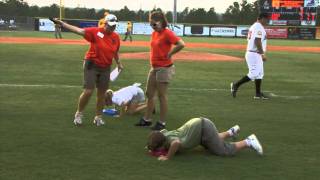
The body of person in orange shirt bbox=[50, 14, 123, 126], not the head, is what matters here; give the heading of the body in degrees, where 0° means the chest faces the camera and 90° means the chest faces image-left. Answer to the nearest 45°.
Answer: approximately 315°

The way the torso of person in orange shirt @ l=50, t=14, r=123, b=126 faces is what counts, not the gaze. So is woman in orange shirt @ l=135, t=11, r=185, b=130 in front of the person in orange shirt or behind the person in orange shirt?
in front

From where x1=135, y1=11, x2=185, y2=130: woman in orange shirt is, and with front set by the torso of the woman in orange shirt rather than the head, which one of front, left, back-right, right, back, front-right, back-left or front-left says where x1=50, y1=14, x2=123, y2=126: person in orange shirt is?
front-right

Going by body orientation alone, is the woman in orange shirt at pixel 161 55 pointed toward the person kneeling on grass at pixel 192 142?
no

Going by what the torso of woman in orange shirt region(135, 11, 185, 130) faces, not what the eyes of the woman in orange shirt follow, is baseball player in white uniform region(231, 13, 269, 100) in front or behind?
behind
